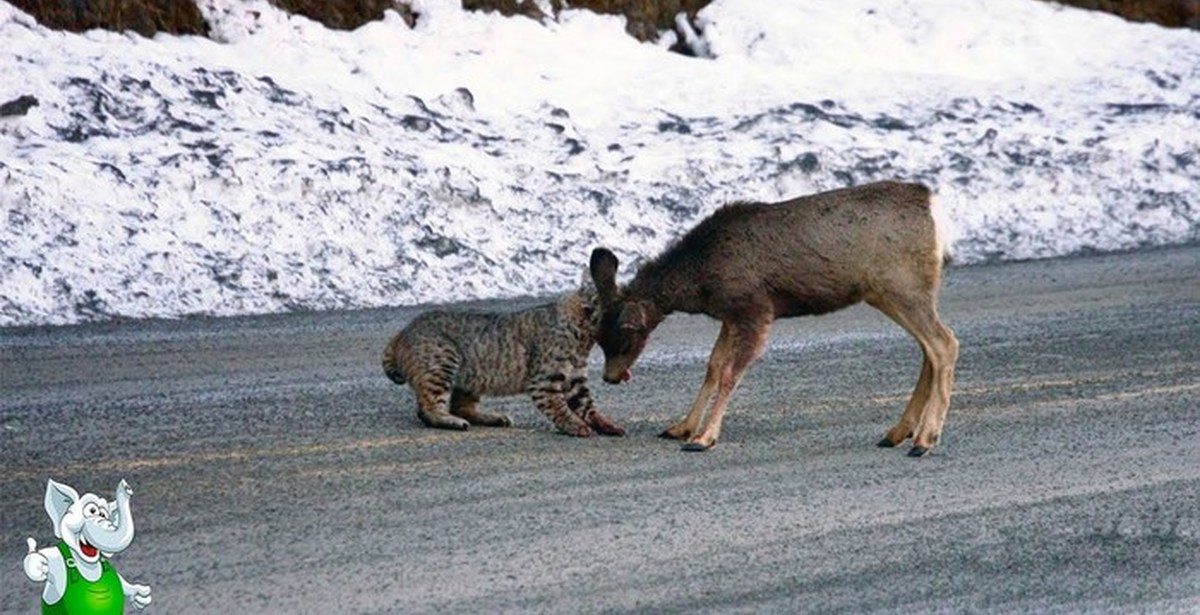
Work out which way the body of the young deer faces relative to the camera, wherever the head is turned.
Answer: to the viewer's left
